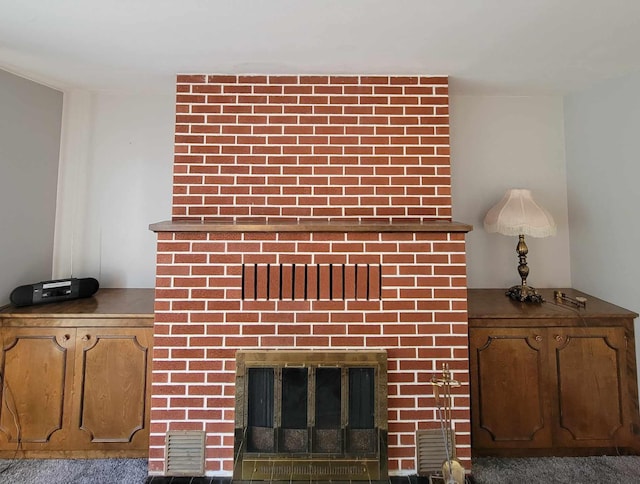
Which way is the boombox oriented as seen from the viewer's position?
toward the camera

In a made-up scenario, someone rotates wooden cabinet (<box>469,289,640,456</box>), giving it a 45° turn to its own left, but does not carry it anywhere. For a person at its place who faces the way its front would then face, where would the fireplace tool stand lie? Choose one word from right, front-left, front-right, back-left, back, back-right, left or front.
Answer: right

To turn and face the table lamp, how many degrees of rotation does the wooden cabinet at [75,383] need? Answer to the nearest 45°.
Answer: approximately 45° to its left

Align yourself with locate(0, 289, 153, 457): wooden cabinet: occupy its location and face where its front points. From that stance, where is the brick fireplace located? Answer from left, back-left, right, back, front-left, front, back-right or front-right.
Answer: front-left

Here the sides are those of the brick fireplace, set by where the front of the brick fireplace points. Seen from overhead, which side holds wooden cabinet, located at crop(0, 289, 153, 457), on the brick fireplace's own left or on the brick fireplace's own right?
on the brick fireplace's own right

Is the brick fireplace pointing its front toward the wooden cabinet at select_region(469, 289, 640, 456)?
no

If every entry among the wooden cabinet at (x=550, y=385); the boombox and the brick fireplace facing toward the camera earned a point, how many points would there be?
3

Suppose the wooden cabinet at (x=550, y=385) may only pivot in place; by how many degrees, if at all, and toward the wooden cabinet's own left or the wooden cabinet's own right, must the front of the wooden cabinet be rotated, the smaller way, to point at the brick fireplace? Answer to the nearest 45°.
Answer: approximately 45° to the wooden cabinet's own right

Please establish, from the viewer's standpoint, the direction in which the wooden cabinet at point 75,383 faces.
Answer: facing the viewer

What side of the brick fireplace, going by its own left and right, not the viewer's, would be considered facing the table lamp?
left

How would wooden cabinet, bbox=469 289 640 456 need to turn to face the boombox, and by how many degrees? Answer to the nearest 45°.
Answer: approximately 45° to its right

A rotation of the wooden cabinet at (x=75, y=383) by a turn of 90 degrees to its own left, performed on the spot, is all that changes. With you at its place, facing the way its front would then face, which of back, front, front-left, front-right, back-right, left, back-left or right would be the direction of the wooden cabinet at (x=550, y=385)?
front-right

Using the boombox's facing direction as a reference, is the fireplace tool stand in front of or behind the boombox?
in front
